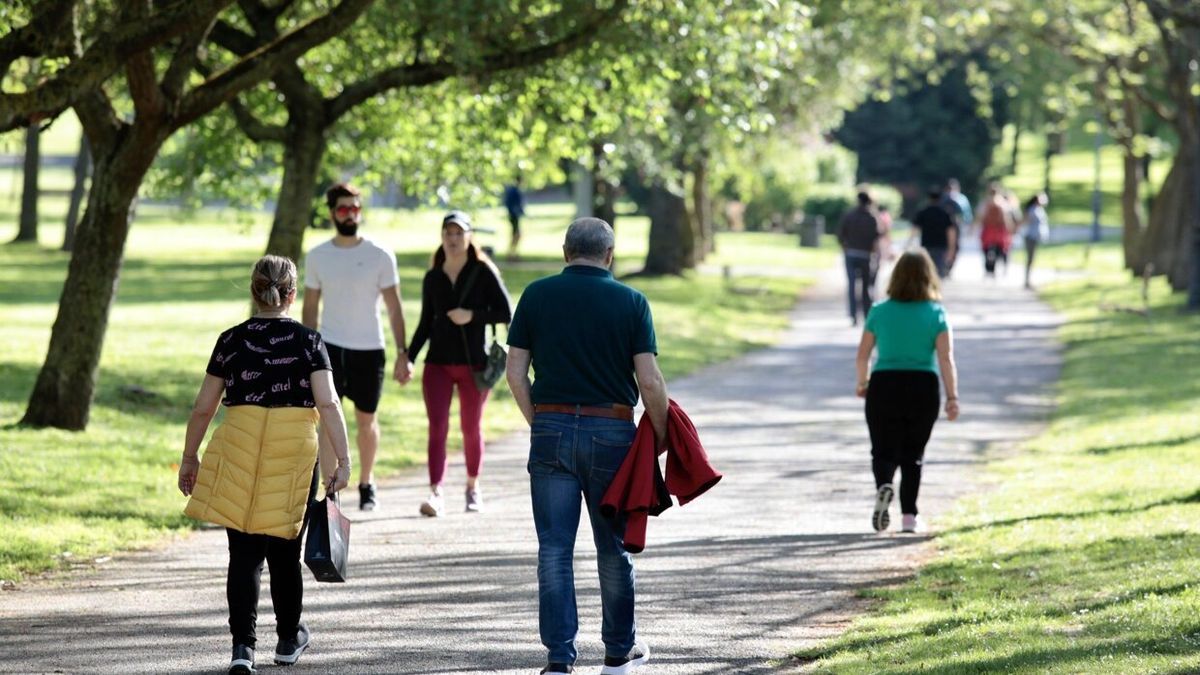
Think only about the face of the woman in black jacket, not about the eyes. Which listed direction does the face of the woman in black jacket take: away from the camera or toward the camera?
toward the camera

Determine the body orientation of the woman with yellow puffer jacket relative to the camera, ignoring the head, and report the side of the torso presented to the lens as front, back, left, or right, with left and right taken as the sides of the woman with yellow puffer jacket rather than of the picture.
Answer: back

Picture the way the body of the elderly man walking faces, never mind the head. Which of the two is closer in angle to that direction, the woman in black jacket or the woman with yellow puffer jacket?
the woman in black jacket

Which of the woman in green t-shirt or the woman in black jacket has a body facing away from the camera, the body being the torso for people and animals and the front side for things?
the woman in green t-shirt

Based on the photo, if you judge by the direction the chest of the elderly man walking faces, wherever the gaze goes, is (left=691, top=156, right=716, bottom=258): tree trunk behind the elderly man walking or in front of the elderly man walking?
in front

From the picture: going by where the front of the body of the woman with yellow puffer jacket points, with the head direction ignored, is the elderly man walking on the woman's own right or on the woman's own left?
on the woman's own right

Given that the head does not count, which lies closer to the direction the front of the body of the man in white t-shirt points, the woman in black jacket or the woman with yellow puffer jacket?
the woman with yellow puffer jacket

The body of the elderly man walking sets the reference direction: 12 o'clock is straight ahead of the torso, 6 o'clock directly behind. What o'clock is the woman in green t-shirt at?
The woman in green t-shirt is roughly at 1 o'clock from the elderly man walking.

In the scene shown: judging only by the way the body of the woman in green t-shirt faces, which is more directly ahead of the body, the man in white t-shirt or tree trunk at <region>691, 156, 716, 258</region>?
the tree trunk

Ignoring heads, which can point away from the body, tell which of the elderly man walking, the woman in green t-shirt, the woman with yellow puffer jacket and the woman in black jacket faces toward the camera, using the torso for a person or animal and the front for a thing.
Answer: the woman in black jacket

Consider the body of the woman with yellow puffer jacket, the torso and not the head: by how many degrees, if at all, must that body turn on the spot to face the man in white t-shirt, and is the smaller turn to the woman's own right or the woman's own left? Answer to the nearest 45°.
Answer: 0° — they already face them

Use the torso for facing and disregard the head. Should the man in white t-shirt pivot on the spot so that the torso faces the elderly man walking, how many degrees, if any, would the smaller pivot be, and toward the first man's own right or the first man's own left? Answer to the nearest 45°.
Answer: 0° — they already face them

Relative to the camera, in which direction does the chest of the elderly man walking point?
away from the camera

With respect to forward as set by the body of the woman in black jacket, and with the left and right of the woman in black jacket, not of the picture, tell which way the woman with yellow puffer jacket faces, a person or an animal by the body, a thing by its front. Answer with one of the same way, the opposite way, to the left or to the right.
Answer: the opposite way

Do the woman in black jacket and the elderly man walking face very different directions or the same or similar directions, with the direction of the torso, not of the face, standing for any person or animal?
very different directions

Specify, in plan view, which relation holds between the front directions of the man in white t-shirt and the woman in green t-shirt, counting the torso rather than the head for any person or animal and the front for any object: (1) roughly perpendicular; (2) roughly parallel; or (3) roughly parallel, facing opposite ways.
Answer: roughly parallel, facing opposite ways

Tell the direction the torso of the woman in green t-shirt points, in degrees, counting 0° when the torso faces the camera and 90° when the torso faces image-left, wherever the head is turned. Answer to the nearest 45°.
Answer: approximately 180°

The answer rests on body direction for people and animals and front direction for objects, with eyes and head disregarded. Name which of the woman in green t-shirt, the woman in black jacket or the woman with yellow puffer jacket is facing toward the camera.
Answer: the woman in black jacket

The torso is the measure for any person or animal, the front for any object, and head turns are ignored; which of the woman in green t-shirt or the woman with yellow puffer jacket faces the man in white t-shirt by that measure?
the woman with yellow puffer jacket

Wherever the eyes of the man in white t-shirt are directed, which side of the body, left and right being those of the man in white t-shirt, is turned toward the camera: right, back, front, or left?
front
